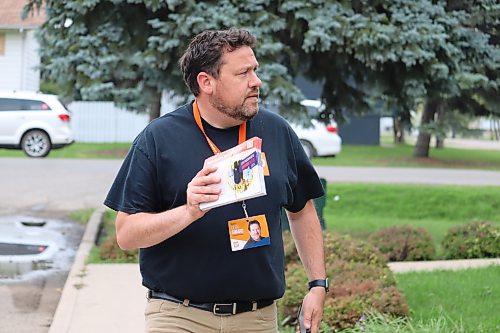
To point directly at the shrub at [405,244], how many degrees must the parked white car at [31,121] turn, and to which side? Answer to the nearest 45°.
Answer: approximately 90° to its left

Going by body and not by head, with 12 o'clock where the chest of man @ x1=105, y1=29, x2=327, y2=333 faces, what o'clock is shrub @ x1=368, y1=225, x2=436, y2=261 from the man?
The shrub is roughly at 8 o'clock from the man.

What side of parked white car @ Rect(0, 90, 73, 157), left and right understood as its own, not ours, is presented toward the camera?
left

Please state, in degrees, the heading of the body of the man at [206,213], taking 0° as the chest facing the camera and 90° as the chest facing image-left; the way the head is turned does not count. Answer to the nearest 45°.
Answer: approximately 315°

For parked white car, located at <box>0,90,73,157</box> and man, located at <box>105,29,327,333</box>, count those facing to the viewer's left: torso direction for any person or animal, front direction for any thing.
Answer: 1

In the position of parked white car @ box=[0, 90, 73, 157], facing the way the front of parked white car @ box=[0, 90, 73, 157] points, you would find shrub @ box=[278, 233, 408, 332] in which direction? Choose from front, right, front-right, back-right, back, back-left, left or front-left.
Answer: left

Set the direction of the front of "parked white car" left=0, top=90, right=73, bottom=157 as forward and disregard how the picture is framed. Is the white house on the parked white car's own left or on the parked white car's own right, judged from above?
on the parked white car's own right

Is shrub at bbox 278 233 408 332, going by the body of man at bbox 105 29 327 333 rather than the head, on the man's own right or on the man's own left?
on the man's own left

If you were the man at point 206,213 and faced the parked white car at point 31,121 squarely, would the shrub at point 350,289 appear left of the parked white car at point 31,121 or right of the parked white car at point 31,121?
right
